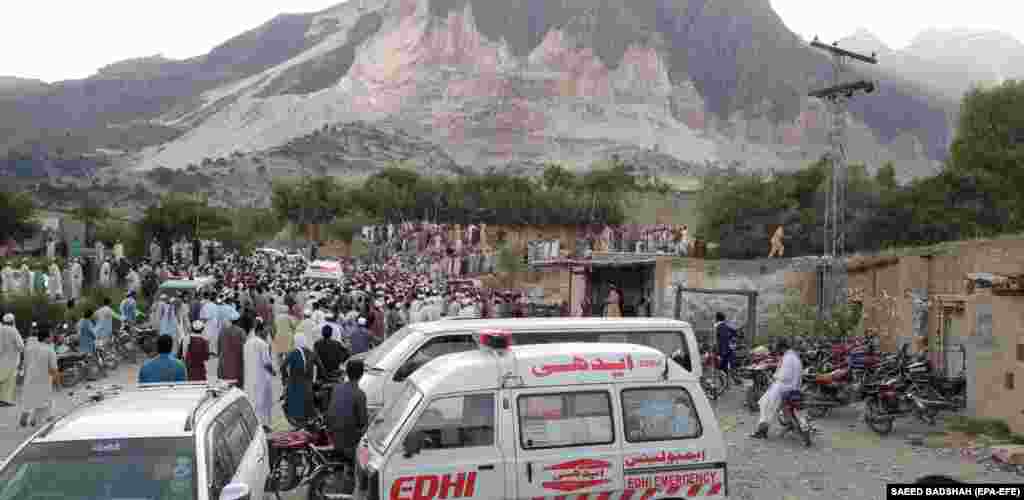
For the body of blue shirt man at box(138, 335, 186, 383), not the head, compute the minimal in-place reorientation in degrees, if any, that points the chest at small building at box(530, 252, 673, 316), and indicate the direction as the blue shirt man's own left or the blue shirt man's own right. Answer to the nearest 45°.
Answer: approximately 45° to the blue shirt man's own right

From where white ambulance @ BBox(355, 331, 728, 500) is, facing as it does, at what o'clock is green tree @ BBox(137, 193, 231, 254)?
The green tree is roughly at 2 o'clock from the white ambulance.

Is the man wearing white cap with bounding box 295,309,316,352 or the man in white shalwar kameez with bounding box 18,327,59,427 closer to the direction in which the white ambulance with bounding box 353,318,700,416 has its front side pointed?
the man in white shalwar kameez

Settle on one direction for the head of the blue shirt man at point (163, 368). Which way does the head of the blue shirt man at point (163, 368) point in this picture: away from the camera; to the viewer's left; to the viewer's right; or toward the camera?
away from the camera

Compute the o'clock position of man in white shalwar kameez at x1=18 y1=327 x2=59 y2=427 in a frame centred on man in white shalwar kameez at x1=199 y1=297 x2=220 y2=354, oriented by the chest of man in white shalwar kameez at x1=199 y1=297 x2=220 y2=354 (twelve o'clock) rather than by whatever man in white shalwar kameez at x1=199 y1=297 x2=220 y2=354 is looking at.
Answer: man in white shalwar kameez at x1=18 y1=327 x2=59 y2=427 is roughly at 7 o'clock from man in white shalwar kameez at x1=199 y1=297 x2=220 y2=354.

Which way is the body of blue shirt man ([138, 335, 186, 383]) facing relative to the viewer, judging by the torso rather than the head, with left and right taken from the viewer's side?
facing away from the viewer

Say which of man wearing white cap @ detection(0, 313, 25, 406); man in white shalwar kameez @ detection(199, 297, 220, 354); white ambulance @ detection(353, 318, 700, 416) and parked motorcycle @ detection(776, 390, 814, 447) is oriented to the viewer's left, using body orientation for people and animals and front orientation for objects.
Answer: the white ambulance

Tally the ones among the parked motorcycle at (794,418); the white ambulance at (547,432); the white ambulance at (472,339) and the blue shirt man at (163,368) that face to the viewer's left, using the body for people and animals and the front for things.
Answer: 2

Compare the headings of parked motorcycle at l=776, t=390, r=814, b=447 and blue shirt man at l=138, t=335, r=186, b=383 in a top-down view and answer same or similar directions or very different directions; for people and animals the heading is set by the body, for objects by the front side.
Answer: very different directions

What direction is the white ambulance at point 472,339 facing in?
to the viewer's left

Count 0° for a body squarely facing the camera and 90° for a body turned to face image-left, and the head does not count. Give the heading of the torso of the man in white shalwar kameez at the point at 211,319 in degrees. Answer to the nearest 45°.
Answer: approximately 180°

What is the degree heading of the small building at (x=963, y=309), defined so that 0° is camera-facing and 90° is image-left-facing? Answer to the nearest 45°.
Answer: approximately 45°
